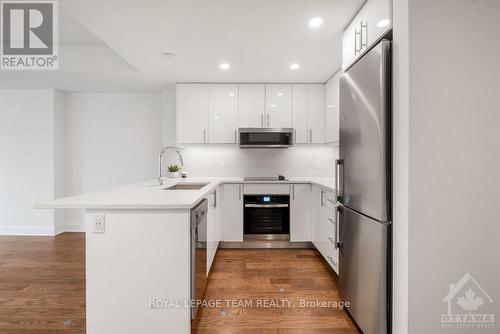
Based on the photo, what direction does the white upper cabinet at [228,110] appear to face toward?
toward the camera

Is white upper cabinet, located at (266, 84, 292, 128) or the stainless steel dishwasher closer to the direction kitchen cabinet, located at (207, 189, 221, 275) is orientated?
the white upper cabinet

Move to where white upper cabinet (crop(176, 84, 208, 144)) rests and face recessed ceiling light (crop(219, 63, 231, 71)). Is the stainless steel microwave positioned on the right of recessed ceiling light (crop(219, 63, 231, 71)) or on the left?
left

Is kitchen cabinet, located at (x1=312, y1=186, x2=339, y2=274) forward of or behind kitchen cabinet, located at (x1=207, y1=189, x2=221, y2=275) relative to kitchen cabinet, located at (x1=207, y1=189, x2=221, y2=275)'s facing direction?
forward

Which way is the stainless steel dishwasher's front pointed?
to the viewer's right

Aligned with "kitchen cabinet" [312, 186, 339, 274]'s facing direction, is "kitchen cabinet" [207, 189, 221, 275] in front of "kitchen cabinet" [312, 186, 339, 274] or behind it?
in front

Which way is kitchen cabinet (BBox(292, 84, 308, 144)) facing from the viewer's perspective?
toward the camera

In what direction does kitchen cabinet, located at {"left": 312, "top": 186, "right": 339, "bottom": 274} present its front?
to the viewer's left

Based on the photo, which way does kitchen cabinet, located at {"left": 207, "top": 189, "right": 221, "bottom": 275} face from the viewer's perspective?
to the viewer's right

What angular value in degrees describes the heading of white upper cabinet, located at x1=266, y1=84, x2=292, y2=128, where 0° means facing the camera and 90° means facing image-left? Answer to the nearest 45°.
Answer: approximately 0°

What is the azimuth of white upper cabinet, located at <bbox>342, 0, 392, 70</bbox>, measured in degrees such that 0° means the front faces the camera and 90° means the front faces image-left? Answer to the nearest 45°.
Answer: approximately 90°

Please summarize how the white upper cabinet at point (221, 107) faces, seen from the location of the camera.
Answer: facing the viewer

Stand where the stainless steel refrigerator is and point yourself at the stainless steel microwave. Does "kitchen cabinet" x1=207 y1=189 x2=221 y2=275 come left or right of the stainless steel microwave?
left

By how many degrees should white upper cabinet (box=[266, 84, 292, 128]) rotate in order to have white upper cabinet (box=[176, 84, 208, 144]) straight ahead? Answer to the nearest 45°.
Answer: approximately 90° to its right
